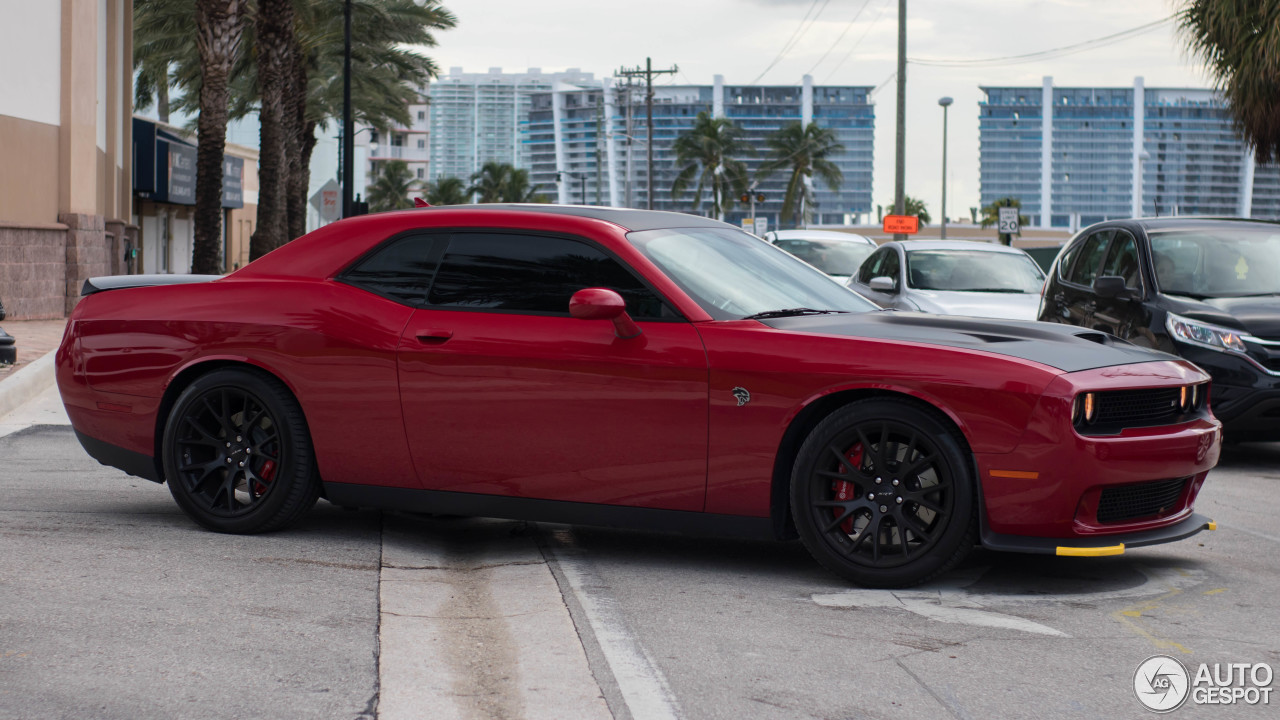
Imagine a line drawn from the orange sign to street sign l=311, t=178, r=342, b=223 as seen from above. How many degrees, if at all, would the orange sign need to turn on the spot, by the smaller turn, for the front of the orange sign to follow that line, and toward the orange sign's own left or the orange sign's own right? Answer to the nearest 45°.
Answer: approximately 45° to the orange sign's own right

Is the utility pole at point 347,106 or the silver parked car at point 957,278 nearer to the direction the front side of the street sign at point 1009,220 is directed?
the silver parked car

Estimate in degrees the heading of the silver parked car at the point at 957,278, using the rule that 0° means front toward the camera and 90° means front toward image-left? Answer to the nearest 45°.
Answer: approximately 315°

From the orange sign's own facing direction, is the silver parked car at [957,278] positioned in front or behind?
in front

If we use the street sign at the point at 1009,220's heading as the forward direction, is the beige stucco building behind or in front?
in front

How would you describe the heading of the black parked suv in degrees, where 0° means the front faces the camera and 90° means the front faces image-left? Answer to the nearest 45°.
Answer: approximately 315°

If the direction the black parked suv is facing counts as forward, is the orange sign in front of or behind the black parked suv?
behind

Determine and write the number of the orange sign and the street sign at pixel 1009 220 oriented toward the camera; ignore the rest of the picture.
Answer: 2

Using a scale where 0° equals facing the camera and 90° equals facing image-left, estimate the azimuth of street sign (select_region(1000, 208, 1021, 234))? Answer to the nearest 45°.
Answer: approximately 0°

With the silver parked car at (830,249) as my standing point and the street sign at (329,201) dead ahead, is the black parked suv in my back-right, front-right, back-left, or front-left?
back-left
